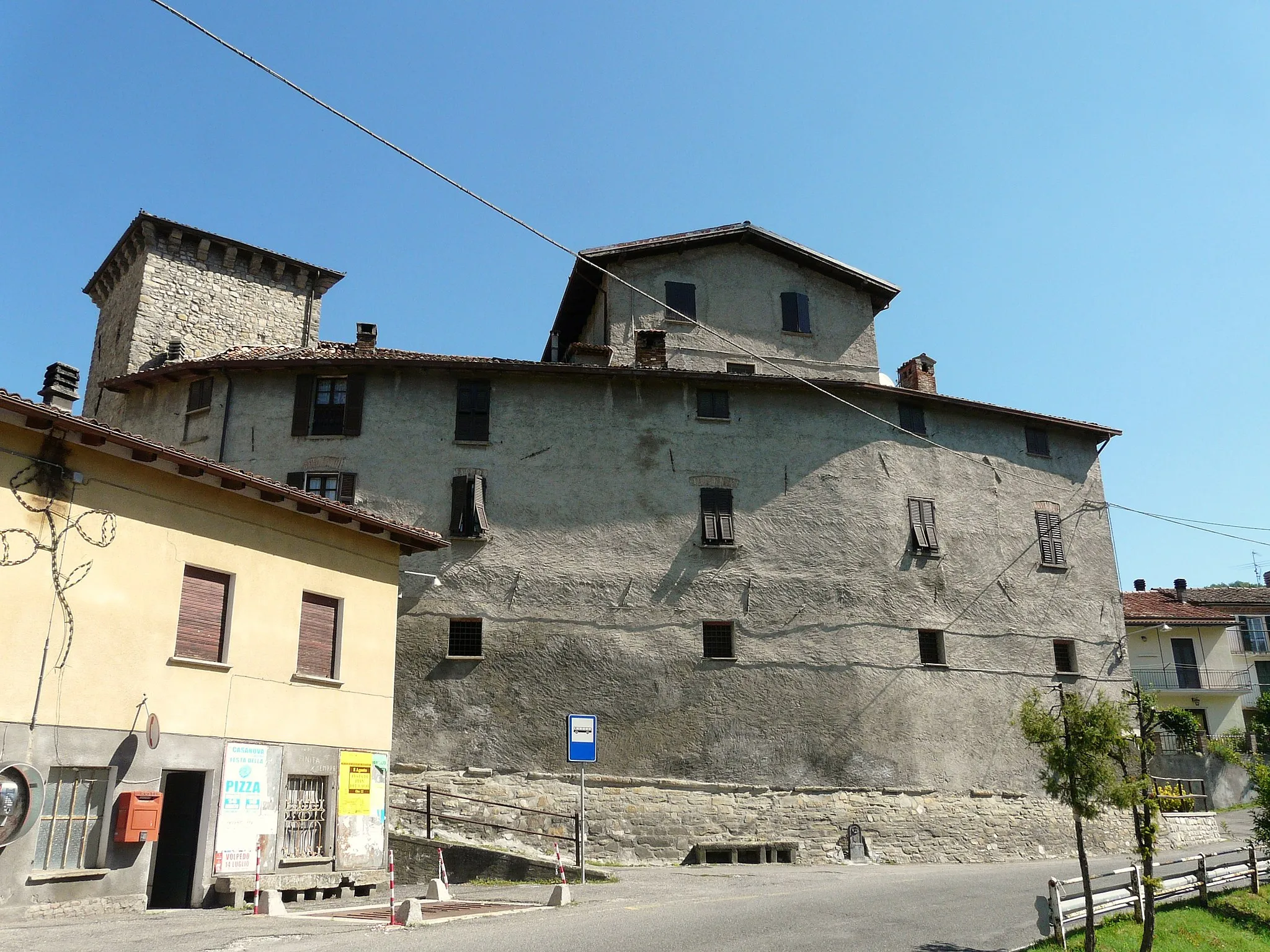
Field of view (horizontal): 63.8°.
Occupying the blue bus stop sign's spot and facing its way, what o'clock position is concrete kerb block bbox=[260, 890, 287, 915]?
The concrete kerb block is roughly at 2 o'clock from the blue bus stop sign.

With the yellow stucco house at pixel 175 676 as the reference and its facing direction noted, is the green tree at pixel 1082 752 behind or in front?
in front

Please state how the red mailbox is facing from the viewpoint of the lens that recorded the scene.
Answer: facing the viewer and to the right of the viewer

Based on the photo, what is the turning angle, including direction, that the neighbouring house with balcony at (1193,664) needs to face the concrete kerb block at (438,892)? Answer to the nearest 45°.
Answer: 0° — it already faces it

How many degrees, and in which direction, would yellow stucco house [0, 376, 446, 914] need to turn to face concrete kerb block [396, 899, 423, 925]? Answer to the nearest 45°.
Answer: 0° — it already faces it

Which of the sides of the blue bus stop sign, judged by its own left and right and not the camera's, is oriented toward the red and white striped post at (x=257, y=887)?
right

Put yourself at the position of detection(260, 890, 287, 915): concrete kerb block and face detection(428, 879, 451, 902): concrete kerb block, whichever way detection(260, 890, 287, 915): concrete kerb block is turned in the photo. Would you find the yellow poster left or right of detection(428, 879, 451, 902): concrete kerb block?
left

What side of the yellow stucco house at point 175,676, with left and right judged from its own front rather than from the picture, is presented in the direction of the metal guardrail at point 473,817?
left

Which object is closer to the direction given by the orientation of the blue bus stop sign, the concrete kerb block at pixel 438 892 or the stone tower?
the concrete kerb block

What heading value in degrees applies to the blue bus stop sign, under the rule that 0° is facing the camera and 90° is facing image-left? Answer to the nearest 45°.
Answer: approximately 0°

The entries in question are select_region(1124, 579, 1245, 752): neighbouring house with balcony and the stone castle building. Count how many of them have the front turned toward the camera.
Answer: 2

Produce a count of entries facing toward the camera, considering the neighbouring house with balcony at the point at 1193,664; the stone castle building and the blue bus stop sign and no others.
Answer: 3

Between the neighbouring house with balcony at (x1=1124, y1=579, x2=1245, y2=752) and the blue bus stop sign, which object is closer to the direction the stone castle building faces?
the blue bus stop sign
